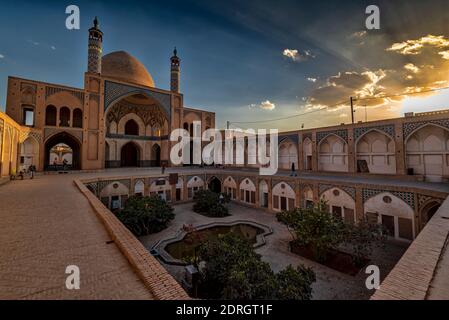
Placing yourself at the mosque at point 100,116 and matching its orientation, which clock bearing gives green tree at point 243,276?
The green tree is roughly at 1 o'clock from the mosque.

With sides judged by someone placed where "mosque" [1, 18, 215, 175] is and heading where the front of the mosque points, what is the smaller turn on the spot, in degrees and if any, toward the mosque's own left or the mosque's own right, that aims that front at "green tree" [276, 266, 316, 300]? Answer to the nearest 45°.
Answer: approximately 45° to the mosque's own right

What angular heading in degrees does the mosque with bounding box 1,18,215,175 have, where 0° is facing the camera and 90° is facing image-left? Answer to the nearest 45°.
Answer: approximately 315°
